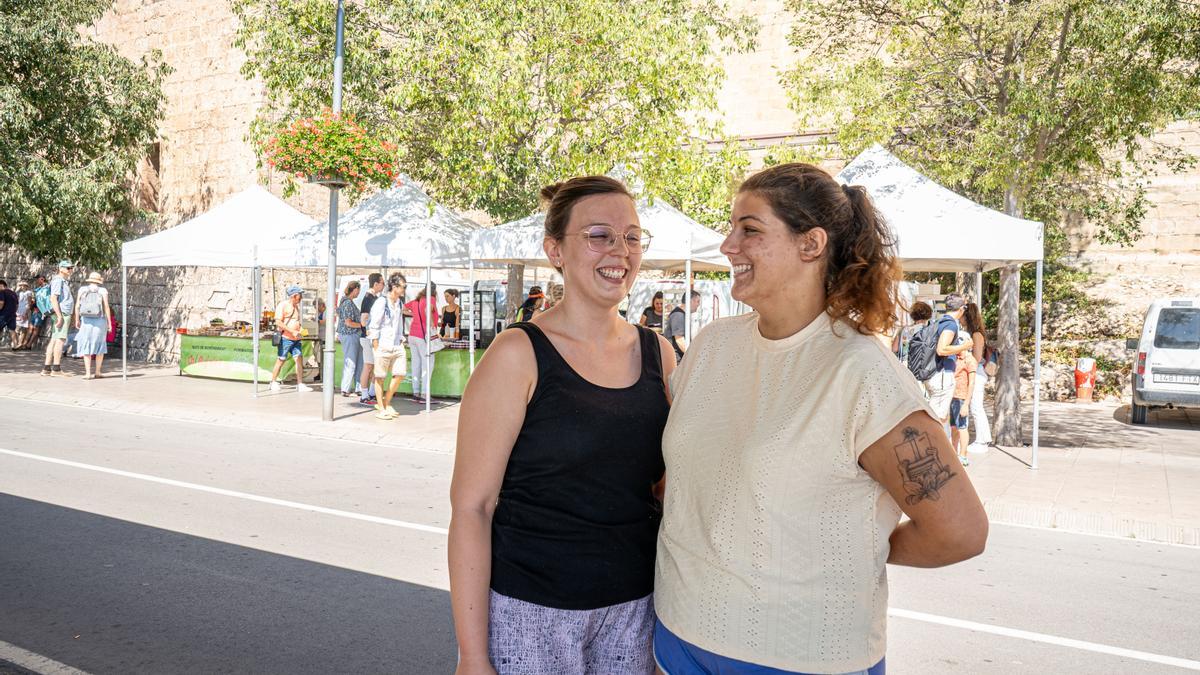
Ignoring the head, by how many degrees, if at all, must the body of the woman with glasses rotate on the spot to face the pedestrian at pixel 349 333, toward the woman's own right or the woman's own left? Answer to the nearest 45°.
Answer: approximately 135° to the woman's own left

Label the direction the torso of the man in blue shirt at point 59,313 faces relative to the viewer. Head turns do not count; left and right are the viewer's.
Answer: facing to the right of the viewer

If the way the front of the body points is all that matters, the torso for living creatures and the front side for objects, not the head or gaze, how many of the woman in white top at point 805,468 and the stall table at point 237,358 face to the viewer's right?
0

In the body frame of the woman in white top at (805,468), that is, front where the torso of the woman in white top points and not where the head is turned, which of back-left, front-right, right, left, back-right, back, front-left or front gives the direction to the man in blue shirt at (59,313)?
right

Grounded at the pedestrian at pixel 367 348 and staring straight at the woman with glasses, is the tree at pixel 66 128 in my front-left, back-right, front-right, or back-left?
back-right

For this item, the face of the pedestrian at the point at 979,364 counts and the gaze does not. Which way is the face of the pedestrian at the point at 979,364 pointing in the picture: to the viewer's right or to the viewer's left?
to the viewer's left

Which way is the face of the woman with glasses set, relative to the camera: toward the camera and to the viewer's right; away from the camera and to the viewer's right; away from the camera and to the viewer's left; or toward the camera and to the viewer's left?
toward the camera and to the viewer's right
